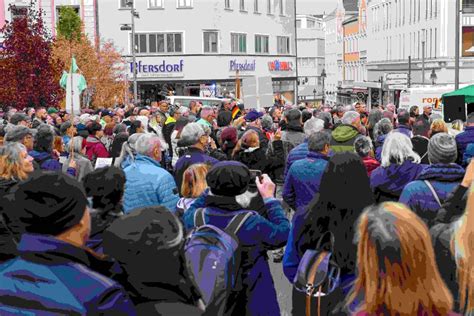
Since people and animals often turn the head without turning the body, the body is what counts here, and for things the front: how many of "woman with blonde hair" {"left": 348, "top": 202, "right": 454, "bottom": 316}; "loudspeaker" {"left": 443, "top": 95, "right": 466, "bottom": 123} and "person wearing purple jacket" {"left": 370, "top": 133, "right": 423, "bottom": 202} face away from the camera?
2

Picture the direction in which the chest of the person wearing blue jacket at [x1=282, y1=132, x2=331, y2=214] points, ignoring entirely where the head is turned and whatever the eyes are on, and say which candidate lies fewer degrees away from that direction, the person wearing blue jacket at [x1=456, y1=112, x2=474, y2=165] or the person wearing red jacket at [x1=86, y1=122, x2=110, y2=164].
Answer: the person wearing blue jacket

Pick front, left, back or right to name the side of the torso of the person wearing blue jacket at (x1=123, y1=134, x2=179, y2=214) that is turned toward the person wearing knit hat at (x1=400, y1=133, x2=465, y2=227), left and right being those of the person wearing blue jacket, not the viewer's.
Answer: right

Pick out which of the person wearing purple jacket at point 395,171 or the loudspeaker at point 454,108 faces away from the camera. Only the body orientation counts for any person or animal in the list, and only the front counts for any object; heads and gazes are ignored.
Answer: the person wearing purple jacket

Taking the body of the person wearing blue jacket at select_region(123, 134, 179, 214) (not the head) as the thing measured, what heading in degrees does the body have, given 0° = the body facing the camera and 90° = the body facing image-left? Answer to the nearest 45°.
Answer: approximately 225°

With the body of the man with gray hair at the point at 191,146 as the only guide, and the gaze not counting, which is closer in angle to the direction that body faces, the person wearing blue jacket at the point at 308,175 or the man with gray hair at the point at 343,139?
the man with gray hair

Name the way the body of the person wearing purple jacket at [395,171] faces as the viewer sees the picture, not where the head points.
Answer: away from the camera

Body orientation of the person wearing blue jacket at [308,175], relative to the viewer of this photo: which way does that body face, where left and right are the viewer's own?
facing away from the viewer and to the right of the viewer

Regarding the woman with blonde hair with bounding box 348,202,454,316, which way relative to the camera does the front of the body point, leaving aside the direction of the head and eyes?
away from the camera

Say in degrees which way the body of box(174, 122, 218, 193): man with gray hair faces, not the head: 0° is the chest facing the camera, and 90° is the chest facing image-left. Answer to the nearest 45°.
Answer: approximately 225°

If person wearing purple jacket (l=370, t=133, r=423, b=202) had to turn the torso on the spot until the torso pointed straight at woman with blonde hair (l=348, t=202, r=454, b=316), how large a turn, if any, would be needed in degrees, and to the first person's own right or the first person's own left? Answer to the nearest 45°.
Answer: approximately 180°

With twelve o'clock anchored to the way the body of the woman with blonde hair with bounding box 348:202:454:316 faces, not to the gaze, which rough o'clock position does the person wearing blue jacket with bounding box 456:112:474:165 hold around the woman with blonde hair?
The person wearing blue jacket is roughly at 12 o'clock from the woman with blonde hair.

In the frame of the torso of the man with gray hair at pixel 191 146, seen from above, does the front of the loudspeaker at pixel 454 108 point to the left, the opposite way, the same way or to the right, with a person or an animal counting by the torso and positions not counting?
the opposite way
